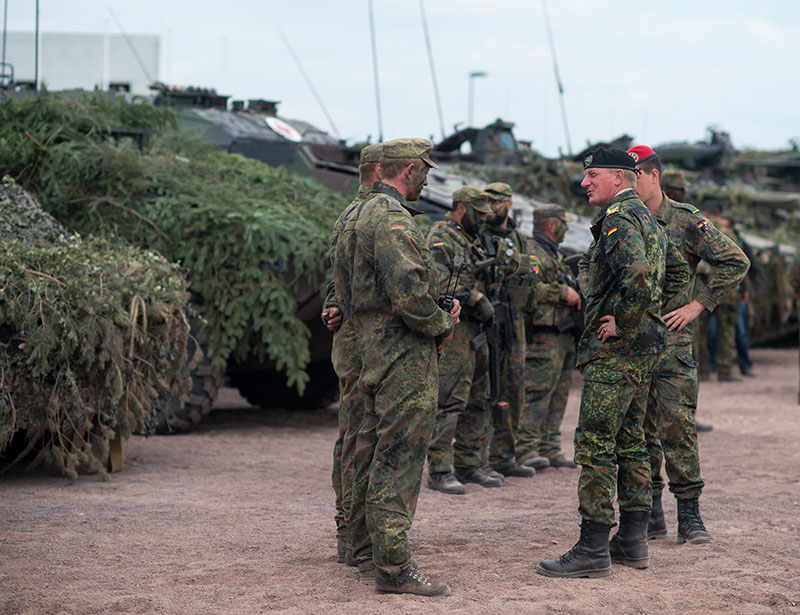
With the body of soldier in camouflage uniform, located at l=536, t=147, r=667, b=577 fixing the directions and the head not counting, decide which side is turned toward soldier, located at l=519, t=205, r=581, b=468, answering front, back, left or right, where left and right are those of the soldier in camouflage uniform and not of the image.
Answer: right

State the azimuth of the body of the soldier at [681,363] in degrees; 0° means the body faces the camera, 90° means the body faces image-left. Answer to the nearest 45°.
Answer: approximately 45°

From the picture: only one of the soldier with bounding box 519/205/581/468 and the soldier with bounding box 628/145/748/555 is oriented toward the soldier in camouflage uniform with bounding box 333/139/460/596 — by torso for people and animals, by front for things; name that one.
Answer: the soldier with bounding box 628/145/748/555

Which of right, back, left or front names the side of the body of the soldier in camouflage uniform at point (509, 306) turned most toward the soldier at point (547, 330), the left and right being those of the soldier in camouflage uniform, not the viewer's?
left

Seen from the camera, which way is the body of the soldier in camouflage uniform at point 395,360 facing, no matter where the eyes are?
to the viewer's right

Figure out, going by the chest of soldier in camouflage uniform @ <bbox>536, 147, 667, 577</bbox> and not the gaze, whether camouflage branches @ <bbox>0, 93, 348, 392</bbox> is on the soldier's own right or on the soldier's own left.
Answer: on the soldier's own right

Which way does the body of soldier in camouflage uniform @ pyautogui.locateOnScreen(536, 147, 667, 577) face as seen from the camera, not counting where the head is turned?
to the viewer's left

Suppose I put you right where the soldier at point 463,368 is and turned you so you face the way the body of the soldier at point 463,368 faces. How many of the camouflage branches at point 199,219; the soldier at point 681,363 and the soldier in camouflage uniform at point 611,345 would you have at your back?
1

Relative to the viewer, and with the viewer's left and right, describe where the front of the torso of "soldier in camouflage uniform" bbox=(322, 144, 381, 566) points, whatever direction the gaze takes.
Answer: facing to the right of the viewer

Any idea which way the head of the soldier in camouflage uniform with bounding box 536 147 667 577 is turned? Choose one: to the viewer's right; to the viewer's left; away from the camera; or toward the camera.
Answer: to the viewer's left

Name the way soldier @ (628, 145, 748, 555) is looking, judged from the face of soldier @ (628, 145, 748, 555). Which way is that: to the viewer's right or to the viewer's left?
to the viewer's left
